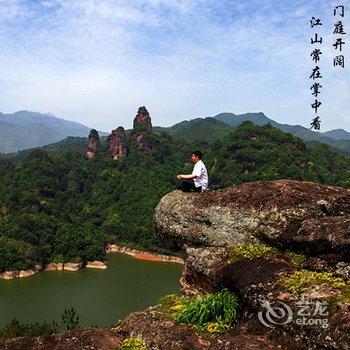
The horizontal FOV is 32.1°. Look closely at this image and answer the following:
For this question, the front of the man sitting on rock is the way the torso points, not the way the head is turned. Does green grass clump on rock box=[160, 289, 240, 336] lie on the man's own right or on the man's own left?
on the man's own left

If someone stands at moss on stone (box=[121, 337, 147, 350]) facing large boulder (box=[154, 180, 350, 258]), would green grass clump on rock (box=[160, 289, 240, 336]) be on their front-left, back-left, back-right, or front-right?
front-right

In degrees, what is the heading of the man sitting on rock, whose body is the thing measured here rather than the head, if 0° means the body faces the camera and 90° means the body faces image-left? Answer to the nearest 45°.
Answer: approximately 90°

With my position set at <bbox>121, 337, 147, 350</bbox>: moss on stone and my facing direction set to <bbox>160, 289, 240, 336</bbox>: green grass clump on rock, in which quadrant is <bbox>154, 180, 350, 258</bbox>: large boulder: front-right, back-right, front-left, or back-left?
front-left
